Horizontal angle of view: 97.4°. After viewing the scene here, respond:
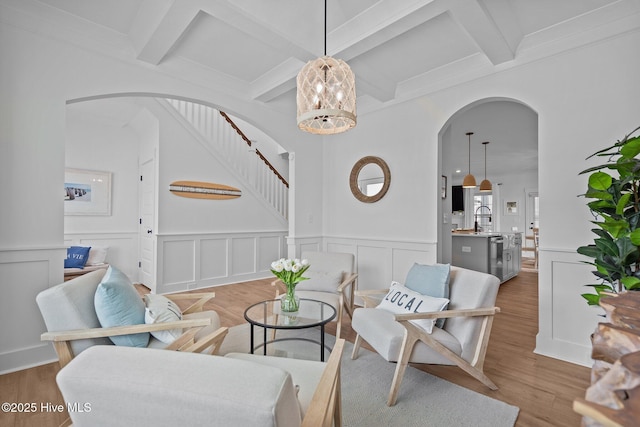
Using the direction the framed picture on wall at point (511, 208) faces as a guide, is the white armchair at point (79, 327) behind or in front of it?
in front

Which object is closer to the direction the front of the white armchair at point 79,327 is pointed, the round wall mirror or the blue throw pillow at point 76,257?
the round wall mirror

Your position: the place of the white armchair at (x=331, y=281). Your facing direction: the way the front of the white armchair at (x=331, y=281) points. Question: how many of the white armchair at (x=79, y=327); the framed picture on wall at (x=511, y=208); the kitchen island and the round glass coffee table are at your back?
2

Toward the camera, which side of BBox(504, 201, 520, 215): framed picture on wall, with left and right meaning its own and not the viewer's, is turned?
front

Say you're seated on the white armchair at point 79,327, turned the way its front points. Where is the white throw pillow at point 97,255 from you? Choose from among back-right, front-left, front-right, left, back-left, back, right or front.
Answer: left

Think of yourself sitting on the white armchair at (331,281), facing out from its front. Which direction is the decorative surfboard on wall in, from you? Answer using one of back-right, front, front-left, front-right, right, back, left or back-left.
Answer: right

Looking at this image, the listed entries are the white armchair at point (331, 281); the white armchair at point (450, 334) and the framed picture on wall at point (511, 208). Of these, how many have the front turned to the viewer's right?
0

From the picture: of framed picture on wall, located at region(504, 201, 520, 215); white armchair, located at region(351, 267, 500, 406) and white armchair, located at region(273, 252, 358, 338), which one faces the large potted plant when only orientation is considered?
the framed picture on wall

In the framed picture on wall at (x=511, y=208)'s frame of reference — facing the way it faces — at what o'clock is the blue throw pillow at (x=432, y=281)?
The blue throw pillow is roughly at 12 o'clock from the framed picture on wall.

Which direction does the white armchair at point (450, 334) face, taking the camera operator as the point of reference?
facing the viewer and to the left of the viewer

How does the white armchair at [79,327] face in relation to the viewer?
to the viewer's right

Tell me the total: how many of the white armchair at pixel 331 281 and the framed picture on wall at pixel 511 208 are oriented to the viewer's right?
0

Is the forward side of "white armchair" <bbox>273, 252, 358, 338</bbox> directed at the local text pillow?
no

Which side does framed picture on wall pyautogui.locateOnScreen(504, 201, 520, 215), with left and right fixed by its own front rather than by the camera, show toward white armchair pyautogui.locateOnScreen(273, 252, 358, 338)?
front

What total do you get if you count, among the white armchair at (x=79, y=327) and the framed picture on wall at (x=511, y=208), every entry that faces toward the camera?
1

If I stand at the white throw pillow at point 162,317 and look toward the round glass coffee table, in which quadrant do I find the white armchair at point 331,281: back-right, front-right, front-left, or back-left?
front-left

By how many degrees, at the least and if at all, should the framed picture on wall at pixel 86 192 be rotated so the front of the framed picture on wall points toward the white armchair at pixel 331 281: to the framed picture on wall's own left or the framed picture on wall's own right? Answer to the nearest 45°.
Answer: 0° — it already faces it

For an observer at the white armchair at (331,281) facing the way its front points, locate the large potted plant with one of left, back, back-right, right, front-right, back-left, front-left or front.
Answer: left

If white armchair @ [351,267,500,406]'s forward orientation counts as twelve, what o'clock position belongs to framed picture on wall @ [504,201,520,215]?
The framed picture on wall is roughly at 5 o'clock from the white armchair.
